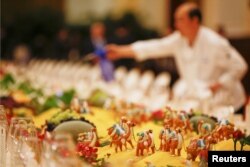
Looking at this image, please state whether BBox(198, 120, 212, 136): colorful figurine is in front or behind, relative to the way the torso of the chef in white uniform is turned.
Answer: in front

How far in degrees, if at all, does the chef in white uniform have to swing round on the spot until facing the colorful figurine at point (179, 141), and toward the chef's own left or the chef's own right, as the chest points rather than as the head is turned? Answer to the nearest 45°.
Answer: approximately 45° to the chef's own left

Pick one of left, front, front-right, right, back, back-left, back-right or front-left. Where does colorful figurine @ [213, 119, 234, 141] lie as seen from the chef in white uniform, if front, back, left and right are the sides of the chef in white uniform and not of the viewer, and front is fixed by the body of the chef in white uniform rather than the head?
front-left

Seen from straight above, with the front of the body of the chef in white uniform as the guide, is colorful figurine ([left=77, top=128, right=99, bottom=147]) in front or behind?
in front

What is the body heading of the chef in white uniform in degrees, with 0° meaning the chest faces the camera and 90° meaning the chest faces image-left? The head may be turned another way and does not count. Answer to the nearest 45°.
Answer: approximately 45°
